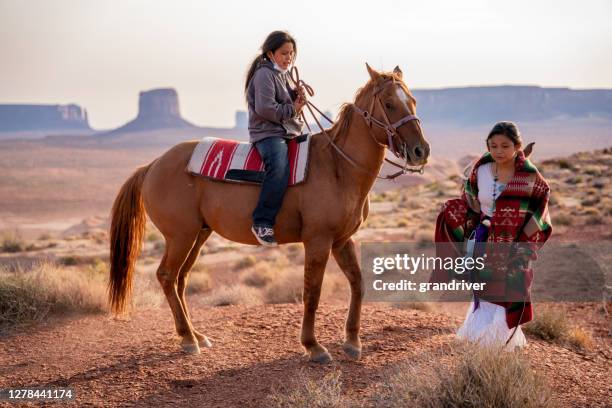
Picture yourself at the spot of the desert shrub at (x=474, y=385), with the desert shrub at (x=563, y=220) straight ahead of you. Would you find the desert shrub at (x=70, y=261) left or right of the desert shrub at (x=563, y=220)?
left

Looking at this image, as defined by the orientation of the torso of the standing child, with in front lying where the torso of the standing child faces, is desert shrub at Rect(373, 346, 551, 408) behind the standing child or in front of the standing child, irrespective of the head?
in front

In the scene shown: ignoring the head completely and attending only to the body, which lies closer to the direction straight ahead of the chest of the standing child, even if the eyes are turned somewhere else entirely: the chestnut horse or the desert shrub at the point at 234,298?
the chestnut horse

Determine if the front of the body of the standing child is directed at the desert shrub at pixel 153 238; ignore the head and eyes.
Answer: no

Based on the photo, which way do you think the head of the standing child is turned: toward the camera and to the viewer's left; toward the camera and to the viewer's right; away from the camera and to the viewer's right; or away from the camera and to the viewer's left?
toward the camera and to the viewer's left

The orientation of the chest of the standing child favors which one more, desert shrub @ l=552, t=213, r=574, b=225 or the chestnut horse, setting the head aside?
the chestnut horse

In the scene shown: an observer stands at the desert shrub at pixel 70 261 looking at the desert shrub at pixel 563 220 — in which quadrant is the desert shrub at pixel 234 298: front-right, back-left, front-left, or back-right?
front-right

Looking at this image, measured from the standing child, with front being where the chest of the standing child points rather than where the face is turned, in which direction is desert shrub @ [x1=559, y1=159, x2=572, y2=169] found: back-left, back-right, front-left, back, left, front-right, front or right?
back-right

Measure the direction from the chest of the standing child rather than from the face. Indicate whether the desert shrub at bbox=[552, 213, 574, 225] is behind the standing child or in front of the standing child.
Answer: behind

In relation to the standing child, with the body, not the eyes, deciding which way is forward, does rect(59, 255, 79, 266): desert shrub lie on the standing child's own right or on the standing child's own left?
on the standing child's own right

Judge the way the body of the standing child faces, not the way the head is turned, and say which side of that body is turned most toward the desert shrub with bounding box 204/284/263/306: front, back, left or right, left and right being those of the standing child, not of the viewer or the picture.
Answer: right

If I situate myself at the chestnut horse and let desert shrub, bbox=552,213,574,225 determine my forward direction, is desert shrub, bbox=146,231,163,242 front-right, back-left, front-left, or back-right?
front-left

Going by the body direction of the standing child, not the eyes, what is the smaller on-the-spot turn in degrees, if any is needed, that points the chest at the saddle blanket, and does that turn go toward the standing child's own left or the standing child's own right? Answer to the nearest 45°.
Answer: approximately 45° to the standing child's own right

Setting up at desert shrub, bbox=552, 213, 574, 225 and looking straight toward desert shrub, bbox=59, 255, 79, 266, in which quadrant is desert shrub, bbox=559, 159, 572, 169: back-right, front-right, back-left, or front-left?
back-right
